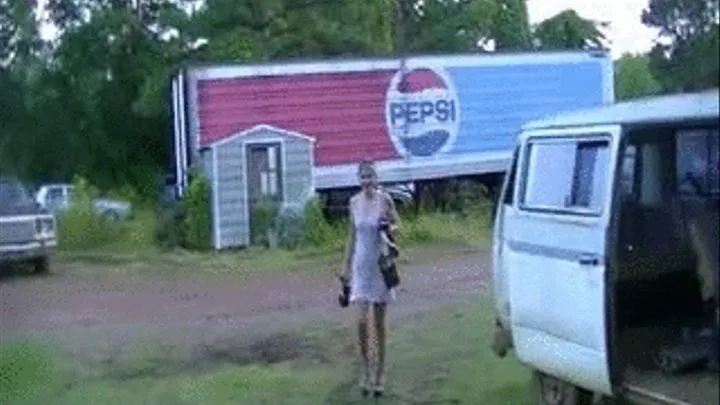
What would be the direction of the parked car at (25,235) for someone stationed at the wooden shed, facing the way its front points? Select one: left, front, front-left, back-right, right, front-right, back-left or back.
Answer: front-right

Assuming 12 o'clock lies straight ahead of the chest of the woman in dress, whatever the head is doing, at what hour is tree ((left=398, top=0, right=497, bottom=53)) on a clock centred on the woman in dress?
The tree is roughly at 6 o'clock from the woman in dress.

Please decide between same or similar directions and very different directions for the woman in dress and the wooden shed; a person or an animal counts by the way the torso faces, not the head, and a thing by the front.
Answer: same or similar directions

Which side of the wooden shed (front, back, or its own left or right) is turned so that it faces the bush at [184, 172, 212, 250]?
right

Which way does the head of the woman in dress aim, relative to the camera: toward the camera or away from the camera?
toward the camera

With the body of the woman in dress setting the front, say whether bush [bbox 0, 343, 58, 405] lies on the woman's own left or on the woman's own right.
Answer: on the woman's own right

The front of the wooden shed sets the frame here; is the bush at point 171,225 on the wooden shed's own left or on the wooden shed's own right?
on the wooden shed's own right

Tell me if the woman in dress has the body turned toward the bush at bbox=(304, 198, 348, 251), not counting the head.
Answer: no

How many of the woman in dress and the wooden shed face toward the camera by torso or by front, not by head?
2

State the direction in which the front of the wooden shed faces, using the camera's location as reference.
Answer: facing the viewer

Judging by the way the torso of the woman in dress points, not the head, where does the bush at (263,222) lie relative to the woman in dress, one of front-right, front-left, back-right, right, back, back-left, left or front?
back

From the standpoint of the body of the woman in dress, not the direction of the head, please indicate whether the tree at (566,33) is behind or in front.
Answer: behind

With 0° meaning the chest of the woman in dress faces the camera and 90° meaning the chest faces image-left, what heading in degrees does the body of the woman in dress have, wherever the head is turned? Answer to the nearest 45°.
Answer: approximately 0°
